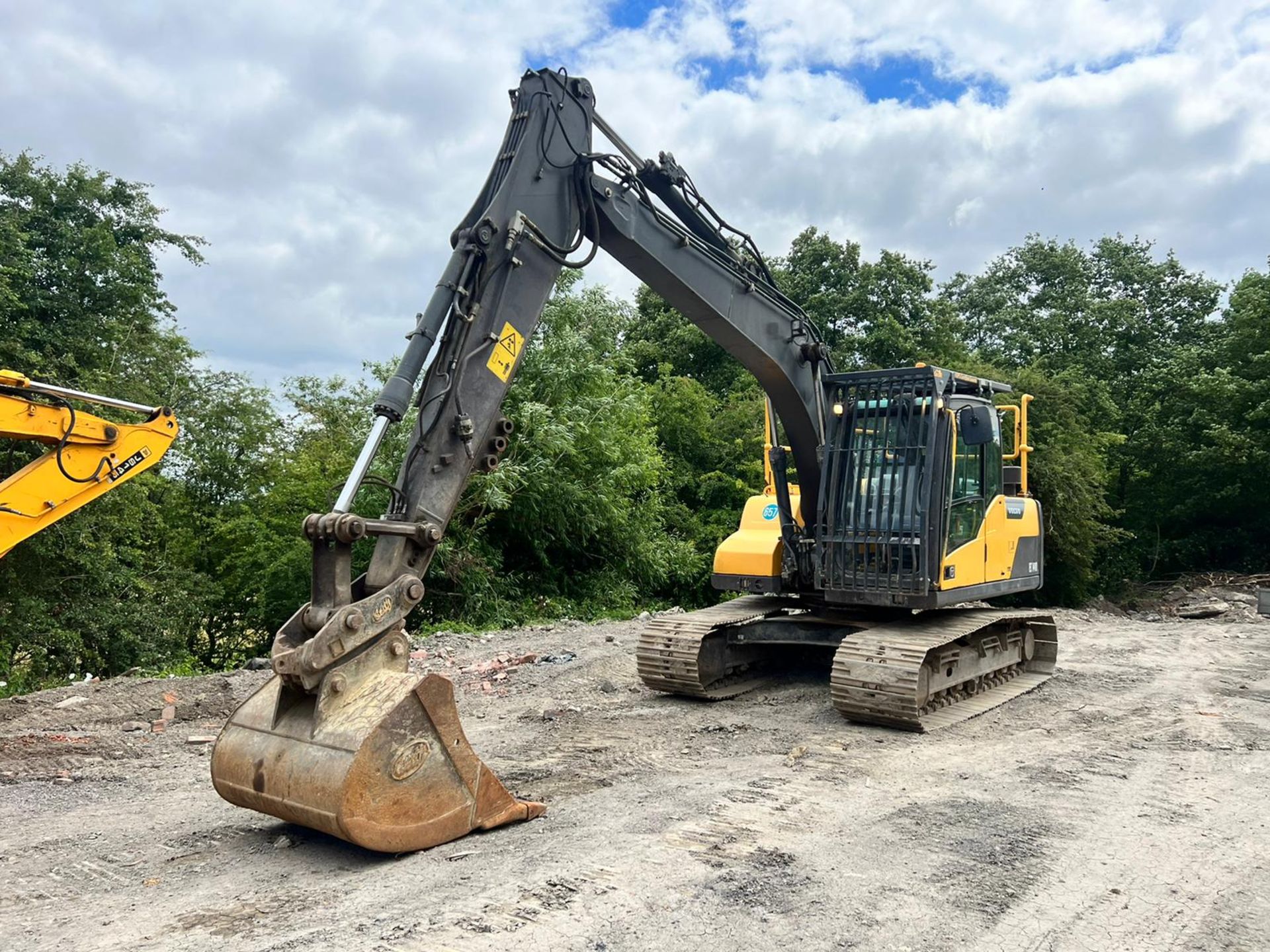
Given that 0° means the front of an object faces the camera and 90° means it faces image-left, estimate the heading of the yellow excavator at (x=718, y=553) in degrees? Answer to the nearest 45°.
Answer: approximately 45°
